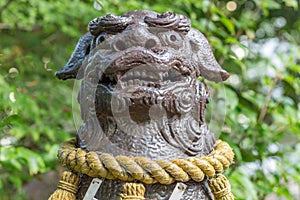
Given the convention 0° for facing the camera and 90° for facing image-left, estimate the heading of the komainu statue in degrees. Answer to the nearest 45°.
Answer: approximately 0°
